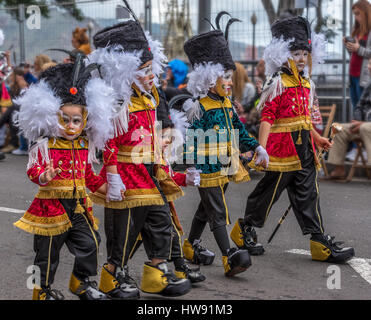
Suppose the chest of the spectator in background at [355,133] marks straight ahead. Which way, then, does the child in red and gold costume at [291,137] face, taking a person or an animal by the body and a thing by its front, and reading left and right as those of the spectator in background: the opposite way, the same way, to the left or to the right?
to the left

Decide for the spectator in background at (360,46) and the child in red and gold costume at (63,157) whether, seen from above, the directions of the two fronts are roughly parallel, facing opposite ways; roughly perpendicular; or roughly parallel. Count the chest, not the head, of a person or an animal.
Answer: roughly perpendicular

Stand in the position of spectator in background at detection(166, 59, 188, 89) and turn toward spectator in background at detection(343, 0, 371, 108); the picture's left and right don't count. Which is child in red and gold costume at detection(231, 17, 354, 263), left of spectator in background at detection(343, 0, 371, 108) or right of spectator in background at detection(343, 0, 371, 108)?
right

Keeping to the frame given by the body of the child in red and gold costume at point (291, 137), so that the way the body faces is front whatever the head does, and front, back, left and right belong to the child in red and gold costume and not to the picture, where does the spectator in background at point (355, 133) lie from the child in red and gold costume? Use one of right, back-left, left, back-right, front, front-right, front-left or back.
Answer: back-left

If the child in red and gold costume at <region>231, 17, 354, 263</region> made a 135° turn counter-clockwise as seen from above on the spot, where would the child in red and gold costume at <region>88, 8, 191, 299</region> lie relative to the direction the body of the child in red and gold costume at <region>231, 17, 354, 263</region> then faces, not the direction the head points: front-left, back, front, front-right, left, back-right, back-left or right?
back-left

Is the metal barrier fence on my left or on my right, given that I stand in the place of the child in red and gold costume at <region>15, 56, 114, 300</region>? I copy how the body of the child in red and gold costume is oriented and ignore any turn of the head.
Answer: on my left

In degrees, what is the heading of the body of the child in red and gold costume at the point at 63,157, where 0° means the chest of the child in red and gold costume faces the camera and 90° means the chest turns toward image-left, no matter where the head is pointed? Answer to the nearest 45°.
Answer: approximately 315°

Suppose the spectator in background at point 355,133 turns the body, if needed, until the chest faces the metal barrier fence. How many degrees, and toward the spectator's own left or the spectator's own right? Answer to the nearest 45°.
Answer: approximately 90° to the spectator's own right

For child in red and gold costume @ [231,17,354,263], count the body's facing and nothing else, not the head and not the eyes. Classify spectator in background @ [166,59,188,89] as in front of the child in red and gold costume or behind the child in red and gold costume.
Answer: behind

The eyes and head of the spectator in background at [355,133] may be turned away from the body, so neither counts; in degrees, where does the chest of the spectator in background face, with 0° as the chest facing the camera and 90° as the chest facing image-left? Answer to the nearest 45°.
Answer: approximately 45°

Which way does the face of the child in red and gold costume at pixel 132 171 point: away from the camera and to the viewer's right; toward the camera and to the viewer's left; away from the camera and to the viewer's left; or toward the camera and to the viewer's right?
toward the camera and to the viewer's right

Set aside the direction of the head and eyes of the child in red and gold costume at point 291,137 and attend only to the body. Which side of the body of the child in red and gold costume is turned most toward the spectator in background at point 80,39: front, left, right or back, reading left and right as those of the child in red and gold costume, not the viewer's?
back
